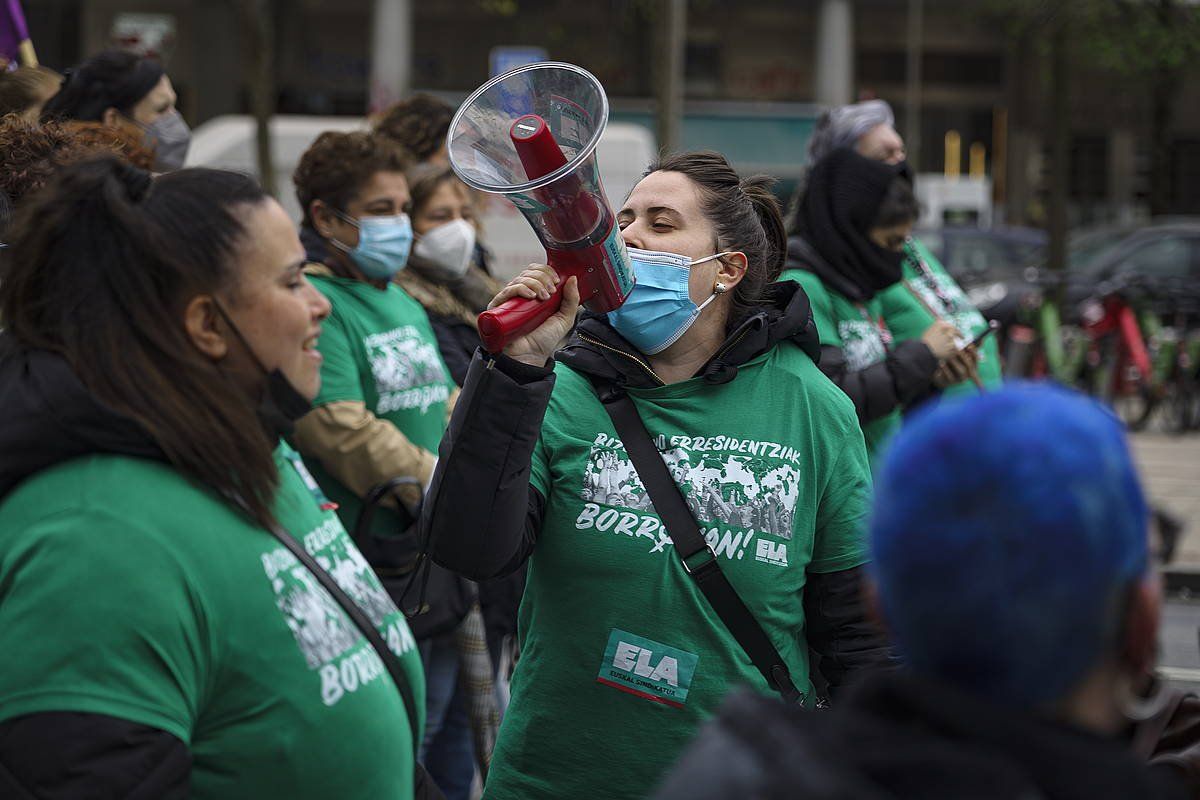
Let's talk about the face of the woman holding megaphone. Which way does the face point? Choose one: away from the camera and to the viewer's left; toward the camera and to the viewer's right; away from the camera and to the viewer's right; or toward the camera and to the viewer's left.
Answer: toward the camera and to the viewer's left

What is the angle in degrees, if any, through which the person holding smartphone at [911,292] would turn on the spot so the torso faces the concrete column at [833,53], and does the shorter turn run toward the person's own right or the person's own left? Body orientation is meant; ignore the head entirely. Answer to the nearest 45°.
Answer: approximately 135° to the person's own left

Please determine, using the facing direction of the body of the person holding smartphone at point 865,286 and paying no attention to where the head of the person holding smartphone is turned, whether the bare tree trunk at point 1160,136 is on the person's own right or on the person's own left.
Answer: on the person's own left

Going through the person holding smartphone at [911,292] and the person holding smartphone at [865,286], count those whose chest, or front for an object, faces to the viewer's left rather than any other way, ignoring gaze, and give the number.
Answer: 0

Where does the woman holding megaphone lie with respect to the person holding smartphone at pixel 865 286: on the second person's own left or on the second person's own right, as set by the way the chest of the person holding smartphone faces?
on the second person's own right

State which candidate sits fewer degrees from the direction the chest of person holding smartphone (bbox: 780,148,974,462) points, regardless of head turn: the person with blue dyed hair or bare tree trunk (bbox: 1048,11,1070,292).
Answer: the person with blue dyed hair

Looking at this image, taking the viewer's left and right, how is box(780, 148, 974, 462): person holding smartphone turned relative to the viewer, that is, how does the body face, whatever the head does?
facing the viewer and to the right of the viewer

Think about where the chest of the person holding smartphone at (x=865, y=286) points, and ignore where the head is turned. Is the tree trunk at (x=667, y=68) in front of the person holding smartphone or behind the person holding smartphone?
behind

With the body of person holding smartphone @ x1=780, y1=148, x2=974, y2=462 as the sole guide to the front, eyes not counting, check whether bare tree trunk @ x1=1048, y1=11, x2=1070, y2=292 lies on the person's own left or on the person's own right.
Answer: on the person's own left

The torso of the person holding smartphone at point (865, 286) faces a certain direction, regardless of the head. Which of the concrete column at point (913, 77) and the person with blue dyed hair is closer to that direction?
the person with blue dyed hair

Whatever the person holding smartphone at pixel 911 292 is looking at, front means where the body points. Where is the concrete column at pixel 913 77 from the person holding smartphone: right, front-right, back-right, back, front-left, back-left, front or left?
back-left

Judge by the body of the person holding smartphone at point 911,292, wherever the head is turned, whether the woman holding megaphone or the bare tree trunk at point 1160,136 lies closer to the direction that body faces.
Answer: the woman holding megaphone
